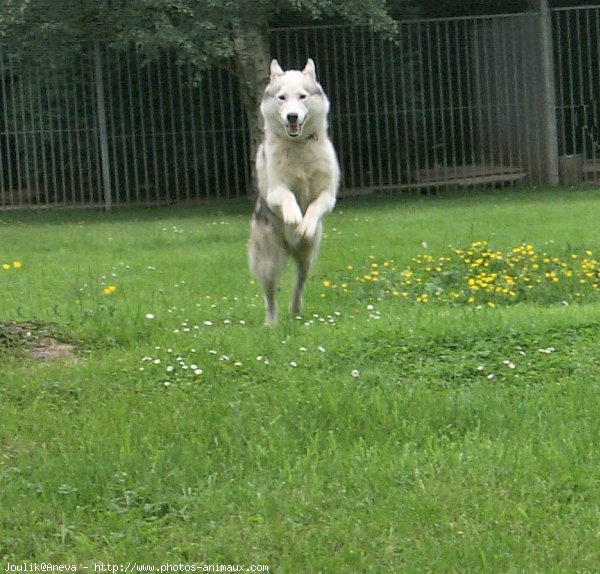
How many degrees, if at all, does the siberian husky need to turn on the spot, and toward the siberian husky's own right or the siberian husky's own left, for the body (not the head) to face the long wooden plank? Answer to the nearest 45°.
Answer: approximately 180°

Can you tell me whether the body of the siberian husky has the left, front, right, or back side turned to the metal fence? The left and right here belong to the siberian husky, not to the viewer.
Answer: back

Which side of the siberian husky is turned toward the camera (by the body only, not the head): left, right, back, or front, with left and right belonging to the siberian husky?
front
